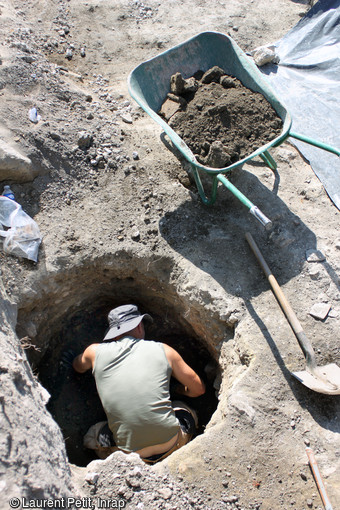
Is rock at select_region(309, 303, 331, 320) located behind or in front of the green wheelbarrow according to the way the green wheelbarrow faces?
behind

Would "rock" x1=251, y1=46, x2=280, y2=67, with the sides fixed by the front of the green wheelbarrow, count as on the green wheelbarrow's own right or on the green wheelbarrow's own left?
on the green wheelbarrow's own right

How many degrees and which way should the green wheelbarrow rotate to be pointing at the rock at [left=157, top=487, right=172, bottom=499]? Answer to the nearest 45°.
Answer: approximately 135° to its left

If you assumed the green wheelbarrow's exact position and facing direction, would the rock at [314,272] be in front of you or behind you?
behind

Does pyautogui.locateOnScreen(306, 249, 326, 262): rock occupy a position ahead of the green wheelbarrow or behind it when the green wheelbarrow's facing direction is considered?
behind

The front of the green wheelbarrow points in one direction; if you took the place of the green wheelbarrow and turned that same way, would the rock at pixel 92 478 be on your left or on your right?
on your left

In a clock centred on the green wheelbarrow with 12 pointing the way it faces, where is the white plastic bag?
The white plastic bag is roughly at 9 o'clock from the green wheelbarrow.

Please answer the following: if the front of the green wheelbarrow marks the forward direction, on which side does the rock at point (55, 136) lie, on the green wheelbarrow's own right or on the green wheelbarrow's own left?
on the green wheelbarrow's own left

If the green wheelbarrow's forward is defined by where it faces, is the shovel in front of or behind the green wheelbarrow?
behind

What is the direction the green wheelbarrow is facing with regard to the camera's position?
facing away from the viewer and to the left of the viewer
